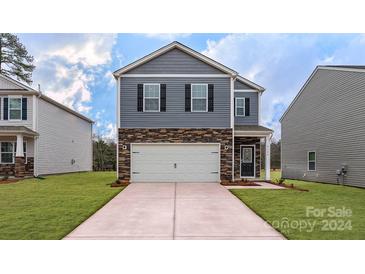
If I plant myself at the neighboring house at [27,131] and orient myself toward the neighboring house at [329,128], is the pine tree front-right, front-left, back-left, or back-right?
back-left

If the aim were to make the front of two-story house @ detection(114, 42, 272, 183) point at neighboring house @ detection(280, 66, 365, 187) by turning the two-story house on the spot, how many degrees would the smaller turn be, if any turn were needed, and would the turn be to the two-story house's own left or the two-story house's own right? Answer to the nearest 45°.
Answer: approximately 90° to the two-story house's own left

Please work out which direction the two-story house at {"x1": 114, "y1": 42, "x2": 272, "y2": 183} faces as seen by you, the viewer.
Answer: facing the viewer

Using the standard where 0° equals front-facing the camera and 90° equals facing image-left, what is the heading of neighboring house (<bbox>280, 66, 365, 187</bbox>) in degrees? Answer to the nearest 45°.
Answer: approximately 315°

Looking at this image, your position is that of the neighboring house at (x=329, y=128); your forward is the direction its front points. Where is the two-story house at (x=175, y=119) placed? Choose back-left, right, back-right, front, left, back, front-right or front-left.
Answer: right

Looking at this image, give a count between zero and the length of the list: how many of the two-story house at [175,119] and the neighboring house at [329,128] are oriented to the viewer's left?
0

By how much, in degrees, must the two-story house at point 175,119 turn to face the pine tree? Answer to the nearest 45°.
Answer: approximately 135° to its right

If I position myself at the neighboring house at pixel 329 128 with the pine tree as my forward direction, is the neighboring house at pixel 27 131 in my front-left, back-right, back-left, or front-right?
front-left

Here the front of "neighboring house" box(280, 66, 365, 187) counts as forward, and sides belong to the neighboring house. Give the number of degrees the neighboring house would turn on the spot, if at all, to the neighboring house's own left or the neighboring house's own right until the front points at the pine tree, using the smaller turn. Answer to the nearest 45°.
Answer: approximately 135° to the neighboring house's own right

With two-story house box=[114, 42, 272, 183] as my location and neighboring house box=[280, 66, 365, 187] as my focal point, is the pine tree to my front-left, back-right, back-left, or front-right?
back-left
